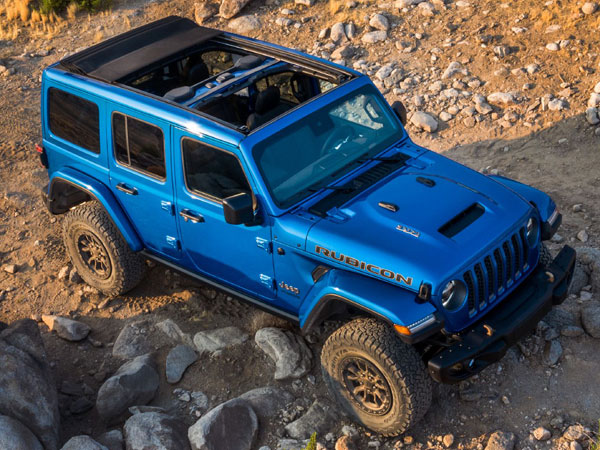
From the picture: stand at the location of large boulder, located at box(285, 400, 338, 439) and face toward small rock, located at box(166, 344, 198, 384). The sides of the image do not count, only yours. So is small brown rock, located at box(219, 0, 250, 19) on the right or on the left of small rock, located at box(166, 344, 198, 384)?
right

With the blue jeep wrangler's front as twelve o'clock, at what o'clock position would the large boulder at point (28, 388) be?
The large boulder is roughly at 4 o'clock from the blue jeep wrangler.

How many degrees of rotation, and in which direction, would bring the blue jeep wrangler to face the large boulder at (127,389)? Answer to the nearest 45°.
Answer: approximately 135° to its right

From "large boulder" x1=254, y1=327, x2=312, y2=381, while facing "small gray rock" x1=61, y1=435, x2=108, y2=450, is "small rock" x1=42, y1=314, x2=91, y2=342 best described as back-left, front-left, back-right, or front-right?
front-right

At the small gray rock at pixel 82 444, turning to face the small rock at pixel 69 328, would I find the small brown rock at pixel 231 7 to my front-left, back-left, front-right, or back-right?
front-right

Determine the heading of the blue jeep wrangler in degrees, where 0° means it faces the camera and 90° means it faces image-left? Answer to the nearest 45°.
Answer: approximately 315°

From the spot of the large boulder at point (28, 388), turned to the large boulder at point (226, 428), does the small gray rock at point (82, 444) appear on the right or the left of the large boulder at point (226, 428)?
right

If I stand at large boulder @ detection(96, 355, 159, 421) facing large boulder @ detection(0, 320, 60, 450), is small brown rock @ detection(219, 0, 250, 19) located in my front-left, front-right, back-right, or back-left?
back-right

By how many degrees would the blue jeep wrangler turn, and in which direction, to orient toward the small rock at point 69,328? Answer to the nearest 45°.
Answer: approximately 135° to its right

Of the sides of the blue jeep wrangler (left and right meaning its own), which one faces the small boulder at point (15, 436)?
right

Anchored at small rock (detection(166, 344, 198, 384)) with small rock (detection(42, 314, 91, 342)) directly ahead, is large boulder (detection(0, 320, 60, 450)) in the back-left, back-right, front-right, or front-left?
front-left

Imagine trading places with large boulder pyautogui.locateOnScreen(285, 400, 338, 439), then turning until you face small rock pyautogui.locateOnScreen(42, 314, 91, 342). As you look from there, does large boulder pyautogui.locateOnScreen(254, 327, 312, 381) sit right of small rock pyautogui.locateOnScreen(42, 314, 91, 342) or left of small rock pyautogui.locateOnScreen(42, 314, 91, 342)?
right

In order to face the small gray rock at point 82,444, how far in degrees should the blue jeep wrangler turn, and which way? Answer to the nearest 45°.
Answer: approximately 90° to its right
